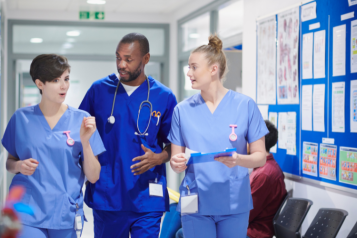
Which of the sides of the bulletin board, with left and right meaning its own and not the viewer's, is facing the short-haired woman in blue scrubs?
front

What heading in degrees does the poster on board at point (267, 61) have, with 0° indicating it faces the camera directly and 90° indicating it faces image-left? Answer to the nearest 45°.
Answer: approximately 45°

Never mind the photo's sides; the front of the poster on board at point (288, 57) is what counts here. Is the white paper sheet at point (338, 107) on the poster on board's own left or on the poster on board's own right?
on the poster on board's own left

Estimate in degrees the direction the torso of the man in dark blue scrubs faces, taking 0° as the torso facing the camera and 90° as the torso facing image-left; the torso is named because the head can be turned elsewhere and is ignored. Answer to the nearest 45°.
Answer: approximately 0°

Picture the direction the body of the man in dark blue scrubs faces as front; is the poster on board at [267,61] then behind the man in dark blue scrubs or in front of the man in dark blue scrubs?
behind

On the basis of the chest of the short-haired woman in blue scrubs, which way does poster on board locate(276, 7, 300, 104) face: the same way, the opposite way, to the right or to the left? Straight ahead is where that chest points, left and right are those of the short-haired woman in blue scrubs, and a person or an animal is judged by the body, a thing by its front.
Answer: to the right

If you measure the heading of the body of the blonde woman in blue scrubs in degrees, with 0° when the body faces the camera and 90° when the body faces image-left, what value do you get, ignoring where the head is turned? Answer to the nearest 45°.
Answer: approximately 0°

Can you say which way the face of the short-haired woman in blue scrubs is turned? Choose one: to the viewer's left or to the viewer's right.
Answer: to the viewer's right

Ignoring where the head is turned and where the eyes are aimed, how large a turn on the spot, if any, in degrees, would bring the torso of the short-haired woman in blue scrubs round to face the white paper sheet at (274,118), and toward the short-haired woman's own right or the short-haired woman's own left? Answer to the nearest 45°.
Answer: approximately 135° to the short-haired woman's own left

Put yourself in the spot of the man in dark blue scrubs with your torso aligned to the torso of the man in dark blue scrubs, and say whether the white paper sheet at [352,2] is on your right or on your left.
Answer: on your left

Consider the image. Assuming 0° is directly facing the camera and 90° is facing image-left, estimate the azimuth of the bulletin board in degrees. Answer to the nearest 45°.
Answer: approximately 45°

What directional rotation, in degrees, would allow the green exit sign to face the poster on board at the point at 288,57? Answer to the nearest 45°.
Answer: approximately 45° to its left
